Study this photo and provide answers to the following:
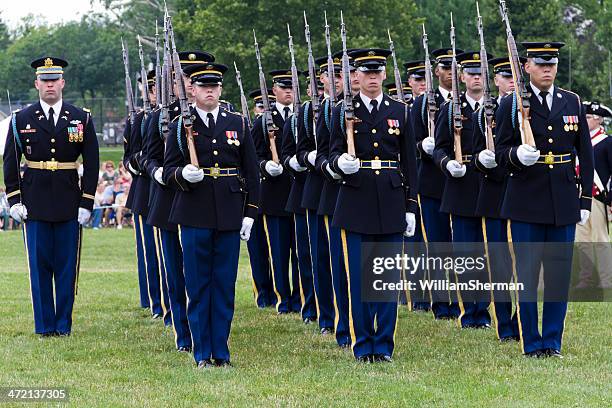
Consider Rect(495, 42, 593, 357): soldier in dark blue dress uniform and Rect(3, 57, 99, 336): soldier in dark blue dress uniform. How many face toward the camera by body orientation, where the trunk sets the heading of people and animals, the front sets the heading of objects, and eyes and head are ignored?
2

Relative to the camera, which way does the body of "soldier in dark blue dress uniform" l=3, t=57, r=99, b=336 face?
toward the camera

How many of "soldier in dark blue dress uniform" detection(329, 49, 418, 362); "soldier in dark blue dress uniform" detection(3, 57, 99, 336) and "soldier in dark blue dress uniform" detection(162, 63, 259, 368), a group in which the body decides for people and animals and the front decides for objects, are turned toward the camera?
3

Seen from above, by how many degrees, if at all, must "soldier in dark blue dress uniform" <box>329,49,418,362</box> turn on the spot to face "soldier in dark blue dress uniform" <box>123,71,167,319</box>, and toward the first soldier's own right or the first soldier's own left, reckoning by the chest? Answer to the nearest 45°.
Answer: approximately 135° to the first soldier's own right

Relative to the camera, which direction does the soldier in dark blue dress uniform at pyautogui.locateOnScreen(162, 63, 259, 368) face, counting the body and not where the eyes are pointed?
toward the camera
